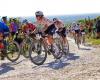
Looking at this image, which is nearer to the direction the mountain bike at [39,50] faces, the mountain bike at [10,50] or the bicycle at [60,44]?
the mountain bike

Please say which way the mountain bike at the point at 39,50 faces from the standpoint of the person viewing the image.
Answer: facing the viewer and to the left of the viewer

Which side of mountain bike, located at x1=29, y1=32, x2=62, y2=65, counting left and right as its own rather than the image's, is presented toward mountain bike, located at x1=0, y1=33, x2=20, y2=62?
right

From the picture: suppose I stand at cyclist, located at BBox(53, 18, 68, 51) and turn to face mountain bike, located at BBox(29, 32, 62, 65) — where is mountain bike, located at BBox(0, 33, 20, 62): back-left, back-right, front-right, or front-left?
front-right

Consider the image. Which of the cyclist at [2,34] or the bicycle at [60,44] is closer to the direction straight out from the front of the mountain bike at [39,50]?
the cyclist

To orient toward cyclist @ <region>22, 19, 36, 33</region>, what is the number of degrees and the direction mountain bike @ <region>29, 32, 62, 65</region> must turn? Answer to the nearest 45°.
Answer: approximately 135° to its right

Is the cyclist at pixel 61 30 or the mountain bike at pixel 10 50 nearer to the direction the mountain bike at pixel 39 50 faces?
the mountain bike
